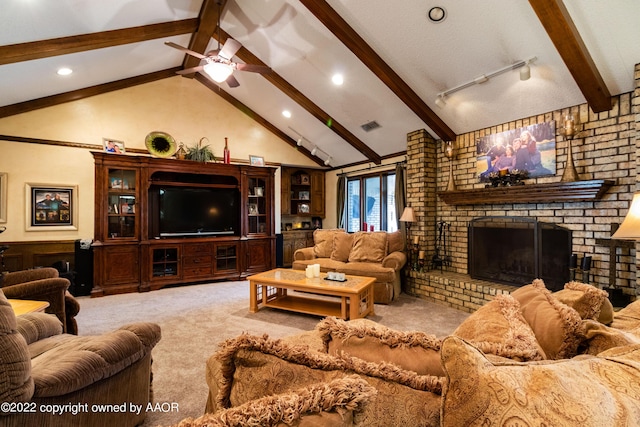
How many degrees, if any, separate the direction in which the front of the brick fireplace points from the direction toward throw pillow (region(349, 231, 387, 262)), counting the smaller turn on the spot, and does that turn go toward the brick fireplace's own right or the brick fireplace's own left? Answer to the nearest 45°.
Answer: approximately 45° to the brick fireplace's own right

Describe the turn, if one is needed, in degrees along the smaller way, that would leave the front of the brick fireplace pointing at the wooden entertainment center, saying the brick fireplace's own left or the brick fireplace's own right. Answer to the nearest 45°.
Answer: approximately 45° to the brick fireplace's own right

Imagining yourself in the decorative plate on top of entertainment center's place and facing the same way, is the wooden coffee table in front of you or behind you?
in front

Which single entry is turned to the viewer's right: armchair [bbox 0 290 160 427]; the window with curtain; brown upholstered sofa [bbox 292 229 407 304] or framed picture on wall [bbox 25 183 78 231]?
the armchair

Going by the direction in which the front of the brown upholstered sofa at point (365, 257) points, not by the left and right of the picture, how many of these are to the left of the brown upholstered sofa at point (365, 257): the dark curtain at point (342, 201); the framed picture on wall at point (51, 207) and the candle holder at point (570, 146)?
1

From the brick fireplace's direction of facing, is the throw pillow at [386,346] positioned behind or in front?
in front

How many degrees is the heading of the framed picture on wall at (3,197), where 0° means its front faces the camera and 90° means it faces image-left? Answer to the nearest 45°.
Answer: approximately 0°

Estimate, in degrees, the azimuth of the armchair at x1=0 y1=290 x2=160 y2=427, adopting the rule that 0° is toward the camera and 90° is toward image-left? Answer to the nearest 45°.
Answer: approximately 270°

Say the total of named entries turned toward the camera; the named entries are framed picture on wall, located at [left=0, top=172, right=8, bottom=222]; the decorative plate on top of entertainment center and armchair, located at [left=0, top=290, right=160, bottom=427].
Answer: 2

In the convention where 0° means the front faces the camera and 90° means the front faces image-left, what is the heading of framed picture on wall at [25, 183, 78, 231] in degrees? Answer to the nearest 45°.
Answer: approximately 0°

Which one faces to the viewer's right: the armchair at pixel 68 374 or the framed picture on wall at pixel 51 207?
the armchair
